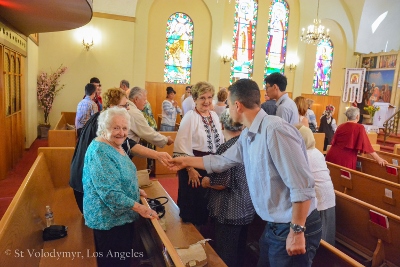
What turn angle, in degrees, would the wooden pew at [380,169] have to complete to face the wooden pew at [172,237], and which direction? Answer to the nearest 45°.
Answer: approximately 180°

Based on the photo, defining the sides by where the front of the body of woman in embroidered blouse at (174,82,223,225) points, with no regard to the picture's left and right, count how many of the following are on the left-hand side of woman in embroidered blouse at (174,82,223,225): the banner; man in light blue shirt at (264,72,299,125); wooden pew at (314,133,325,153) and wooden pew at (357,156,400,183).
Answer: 4

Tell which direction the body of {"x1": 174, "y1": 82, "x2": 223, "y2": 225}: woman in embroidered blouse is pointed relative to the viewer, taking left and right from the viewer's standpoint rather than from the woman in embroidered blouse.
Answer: facing the viewer and to the right of the viewer

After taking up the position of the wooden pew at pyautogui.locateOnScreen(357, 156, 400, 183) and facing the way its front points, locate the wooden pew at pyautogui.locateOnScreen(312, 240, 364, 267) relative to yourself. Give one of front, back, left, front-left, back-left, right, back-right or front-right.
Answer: back-right

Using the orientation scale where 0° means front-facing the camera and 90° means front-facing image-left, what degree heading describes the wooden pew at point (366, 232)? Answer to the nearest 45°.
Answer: approximately 225°

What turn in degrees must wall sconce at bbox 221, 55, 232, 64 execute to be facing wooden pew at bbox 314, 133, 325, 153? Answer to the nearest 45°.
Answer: approximately 45° to its left

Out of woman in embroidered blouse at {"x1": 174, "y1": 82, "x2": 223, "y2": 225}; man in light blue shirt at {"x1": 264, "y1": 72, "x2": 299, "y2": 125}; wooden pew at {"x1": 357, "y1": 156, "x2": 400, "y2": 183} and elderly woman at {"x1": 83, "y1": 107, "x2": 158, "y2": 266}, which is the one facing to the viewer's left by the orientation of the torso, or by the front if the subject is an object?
the man in light blue shirt

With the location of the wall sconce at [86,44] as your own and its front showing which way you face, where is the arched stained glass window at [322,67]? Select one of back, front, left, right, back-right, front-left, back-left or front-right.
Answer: left

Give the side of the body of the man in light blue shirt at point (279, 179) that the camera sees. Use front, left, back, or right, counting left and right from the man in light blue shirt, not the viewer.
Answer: left

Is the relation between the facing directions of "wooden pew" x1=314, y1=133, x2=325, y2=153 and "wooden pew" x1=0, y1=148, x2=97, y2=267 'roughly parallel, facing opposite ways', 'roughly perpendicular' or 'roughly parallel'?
roughly parallel

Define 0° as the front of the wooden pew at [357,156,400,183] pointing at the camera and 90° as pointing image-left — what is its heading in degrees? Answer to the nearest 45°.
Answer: approximately 225°

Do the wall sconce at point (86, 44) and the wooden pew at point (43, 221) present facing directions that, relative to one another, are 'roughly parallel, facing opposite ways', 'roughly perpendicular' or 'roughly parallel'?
roughly perpendicular

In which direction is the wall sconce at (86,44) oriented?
toward the camera

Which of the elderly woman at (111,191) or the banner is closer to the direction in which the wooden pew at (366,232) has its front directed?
the banner

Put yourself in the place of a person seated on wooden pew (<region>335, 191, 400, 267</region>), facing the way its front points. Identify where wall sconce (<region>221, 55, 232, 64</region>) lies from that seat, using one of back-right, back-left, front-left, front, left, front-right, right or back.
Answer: left

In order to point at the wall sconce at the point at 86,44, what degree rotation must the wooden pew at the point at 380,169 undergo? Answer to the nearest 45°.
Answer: approximately 135° to its left

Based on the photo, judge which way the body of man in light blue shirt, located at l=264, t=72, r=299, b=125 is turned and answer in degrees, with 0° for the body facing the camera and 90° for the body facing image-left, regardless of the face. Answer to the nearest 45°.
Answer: approximately 90°

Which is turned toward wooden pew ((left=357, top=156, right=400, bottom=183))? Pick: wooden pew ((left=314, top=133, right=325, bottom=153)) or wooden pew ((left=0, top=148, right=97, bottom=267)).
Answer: wooden pew ((left=0, top=148, right=97, bottom=267))

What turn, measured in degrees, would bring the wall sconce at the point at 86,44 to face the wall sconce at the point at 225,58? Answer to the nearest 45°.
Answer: approximately 90° to its left
